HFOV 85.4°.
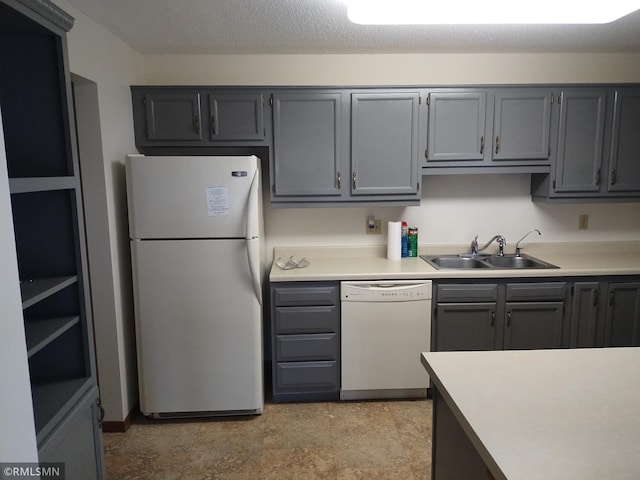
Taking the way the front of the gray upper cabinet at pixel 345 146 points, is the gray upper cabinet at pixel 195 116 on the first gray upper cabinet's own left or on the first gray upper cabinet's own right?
on the first gray upper cabinet's own right

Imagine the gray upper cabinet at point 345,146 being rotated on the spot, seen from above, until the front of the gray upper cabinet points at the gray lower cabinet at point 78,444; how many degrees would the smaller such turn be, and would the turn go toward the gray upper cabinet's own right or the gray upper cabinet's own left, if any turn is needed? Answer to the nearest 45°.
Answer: approximately 45° to the gray upper cabinet's own right

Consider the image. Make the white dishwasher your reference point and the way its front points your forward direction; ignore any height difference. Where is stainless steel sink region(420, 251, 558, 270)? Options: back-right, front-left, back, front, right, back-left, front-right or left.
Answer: back-left

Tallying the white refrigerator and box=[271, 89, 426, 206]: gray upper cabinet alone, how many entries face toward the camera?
2

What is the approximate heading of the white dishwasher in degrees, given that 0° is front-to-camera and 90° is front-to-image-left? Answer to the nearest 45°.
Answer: approximately 0°
